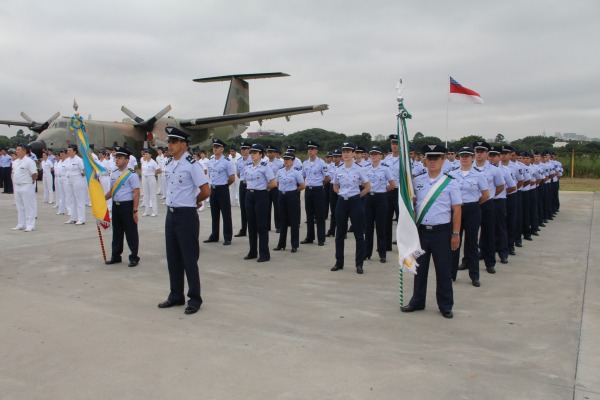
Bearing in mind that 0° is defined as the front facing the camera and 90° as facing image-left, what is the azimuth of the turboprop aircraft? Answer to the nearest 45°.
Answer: approximately 45°

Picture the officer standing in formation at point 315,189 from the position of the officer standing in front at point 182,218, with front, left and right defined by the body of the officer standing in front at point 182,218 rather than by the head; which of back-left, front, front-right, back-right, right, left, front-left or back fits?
back

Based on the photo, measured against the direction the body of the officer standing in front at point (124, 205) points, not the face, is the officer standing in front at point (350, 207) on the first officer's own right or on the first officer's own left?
on the first officer's own left

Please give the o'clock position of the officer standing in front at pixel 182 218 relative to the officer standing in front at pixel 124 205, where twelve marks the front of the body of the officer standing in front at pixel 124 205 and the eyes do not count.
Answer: the officer standing in front at pixel 182 218 is roughly at 10 o'clock from the officer standing in front at pixel 124 205.

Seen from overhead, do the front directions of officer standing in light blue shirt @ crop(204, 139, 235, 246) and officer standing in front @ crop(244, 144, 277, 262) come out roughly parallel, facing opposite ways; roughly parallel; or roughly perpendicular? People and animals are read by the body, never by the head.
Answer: roughly parallel

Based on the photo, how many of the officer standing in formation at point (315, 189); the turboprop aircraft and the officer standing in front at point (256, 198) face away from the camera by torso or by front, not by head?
0

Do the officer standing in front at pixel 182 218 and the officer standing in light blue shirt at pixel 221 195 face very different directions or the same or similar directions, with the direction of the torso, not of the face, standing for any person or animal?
same or similar directions

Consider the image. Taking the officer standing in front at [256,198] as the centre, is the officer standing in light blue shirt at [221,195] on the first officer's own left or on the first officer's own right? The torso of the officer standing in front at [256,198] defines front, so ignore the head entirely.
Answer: on the first officer's own right

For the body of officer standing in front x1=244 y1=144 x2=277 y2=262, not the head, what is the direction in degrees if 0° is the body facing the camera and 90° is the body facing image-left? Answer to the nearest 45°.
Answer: approximately 45°

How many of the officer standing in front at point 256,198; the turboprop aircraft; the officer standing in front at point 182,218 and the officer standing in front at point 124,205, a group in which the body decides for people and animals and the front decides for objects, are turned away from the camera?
0

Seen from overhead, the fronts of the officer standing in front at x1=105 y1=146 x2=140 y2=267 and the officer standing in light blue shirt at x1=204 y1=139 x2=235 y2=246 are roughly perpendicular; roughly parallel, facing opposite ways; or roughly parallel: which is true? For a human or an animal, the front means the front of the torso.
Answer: roughly parallel

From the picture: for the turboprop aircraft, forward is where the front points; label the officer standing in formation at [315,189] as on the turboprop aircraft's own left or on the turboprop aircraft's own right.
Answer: on the turboprop aircraft's own left

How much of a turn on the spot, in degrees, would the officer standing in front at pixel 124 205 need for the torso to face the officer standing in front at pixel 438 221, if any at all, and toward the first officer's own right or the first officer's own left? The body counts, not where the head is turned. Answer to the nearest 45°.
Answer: approximately 90° to the first officer's own left

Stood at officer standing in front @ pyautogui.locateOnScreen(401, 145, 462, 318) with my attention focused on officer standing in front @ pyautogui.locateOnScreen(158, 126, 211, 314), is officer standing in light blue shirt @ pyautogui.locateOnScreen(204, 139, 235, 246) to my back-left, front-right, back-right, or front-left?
front-right
